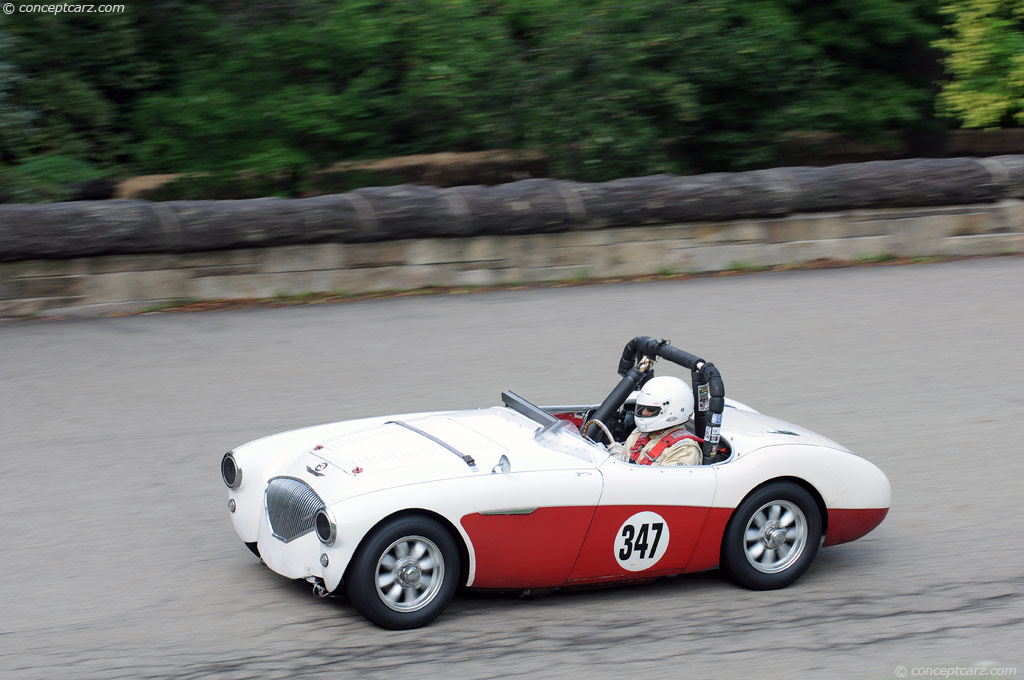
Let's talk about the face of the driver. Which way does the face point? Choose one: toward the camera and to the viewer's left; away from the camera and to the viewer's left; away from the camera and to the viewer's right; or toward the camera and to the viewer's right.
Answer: toward the camera and to the viewer's left

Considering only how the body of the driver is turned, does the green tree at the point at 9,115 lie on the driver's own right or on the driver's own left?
on the driver's own right

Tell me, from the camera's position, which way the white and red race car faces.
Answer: facing the viewer and to the left of the viewer

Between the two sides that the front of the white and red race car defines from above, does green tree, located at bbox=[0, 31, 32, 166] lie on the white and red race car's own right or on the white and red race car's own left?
on the white and red race car's own right
